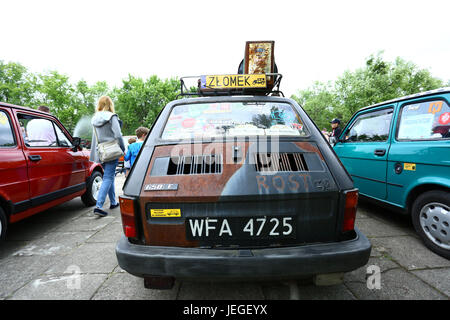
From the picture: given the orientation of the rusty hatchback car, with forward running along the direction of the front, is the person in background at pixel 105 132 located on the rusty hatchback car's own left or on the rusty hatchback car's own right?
on the rusty hatchback car's own left

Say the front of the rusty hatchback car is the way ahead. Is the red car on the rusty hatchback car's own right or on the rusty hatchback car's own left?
on the rusty hatchback car's own left

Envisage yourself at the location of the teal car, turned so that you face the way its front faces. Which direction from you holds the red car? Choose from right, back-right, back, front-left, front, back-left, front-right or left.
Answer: left

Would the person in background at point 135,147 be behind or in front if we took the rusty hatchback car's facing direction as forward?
in front

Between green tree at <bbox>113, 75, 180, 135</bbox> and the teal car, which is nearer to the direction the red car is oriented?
the green tree

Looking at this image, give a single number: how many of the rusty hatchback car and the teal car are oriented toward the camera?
0

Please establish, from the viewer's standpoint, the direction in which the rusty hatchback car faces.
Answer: facing away from the viewer

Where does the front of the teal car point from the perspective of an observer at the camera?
facing away from the viewer and to the left of the viewer

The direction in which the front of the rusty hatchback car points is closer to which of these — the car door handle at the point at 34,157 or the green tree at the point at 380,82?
the green tree

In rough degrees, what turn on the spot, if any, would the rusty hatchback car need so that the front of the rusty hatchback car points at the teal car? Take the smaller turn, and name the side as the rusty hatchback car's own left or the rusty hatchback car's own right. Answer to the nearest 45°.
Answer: approximately 45° to the rusty hatchback car's own right

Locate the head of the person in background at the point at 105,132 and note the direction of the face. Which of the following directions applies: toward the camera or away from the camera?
away from the camera
